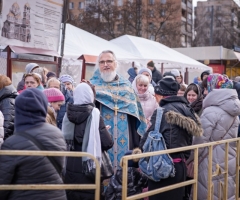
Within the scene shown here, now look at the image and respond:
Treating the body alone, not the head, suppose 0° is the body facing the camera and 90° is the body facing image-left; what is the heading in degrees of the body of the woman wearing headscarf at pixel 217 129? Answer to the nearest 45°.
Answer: approximately 135°

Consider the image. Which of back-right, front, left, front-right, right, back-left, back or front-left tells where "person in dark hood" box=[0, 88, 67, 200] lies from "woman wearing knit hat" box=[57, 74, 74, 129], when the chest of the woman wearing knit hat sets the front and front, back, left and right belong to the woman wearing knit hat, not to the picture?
front-right

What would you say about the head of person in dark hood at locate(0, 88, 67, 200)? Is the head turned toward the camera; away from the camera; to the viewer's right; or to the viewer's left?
away from the camera

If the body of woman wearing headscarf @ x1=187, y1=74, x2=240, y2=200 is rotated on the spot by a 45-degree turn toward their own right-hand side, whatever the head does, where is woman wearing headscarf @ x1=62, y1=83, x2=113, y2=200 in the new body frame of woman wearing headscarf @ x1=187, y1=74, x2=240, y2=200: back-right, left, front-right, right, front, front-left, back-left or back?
back-left

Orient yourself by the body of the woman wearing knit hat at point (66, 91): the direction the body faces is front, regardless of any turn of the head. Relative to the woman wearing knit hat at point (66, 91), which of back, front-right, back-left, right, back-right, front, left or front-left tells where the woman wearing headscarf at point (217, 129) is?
front

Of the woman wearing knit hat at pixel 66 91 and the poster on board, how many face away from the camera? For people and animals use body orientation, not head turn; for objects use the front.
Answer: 0

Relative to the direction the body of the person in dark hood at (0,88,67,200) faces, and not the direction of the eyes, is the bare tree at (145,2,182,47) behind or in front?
in front

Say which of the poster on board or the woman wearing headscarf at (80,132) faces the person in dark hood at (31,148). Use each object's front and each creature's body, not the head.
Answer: the poster on board

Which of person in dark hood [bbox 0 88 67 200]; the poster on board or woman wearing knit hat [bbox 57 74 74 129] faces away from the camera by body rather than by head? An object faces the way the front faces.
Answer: the person in dark hood

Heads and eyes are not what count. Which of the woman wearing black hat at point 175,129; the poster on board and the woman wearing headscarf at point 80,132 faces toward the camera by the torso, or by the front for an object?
the poster on board

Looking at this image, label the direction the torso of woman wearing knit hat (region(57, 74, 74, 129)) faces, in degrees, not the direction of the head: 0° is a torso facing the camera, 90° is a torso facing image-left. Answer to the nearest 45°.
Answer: approximately 315°

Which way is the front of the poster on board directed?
toward the camera

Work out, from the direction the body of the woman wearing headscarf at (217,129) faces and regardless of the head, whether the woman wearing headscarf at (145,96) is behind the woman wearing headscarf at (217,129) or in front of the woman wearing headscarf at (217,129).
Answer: in front

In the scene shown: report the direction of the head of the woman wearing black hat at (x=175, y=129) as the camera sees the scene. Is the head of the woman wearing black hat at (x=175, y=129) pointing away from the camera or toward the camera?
away from the camera

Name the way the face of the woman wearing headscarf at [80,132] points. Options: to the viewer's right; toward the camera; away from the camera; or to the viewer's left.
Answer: away from the camera

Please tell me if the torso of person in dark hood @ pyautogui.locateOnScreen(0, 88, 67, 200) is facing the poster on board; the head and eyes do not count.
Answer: yes
